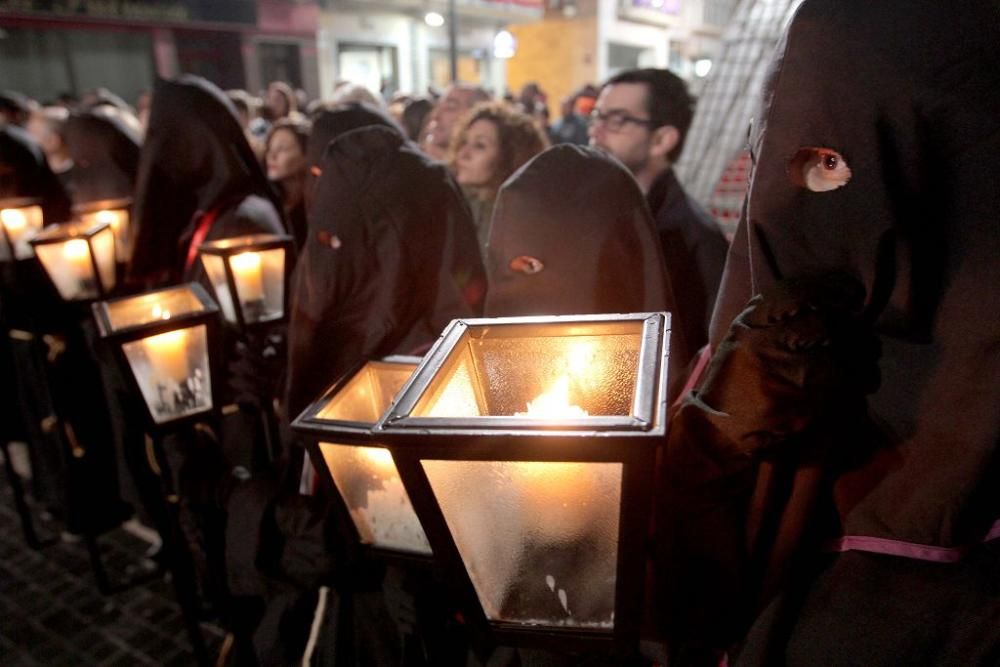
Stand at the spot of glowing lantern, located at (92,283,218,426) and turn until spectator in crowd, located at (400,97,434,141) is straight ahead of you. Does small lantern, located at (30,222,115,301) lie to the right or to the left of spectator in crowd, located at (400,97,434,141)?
left

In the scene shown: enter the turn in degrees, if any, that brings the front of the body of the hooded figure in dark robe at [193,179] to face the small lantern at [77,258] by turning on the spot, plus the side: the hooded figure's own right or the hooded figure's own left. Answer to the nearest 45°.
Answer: approximately 45° to the hooded figure's own left

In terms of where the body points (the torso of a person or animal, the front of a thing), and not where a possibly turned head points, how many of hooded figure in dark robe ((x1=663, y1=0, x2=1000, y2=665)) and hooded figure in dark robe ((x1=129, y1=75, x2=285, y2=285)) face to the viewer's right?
0

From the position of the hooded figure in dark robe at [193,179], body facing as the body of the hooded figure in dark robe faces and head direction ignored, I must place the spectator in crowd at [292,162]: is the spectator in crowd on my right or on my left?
on my right

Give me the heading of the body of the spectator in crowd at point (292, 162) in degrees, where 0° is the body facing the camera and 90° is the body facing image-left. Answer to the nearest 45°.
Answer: approximately 45°

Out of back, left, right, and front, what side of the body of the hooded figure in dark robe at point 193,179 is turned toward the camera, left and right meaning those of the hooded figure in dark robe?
left

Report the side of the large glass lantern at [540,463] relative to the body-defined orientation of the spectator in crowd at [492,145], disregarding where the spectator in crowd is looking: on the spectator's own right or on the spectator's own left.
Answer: on the spectator's own left

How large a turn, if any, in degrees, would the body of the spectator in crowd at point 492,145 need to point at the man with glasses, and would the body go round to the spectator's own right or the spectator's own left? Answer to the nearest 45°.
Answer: approximately 90° to the spectator's own left

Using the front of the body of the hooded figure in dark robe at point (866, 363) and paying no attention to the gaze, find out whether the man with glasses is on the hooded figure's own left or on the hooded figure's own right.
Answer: on the hooded figure's own right

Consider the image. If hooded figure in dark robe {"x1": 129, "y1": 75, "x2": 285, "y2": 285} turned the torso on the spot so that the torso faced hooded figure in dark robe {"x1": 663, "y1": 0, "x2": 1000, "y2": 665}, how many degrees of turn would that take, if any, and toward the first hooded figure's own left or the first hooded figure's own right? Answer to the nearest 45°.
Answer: approximately 90° to the first hooded figure's own left

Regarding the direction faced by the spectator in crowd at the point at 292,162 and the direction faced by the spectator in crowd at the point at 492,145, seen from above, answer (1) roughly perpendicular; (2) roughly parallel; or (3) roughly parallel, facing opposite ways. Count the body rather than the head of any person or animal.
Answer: roughly parallel

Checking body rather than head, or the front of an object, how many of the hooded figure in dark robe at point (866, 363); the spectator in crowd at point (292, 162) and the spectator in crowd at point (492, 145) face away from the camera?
0

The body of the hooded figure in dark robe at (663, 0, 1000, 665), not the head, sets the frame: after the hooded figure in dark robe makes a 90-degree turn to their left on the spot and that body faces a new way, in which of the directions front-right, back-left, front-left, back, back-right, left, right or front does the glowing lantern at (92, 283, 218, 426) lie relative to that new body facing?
back-right

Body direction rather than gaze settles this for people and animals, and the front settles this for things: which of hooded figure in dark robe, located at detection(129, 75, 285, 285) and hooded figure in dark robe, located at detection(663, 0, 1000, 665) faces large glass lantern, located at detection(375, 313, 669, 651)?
hooded figure in dark robe, located at detection(663, 0, 1000, 665)
